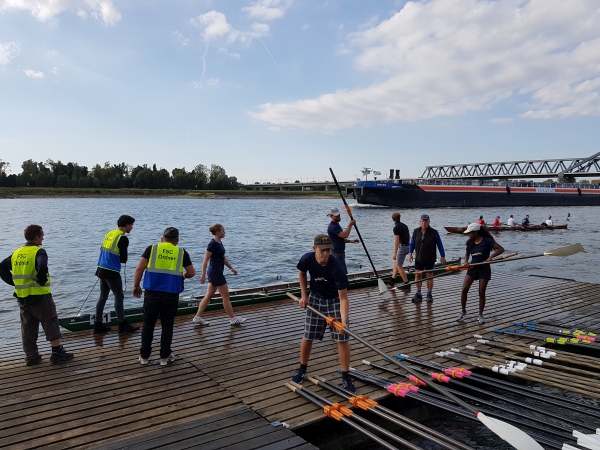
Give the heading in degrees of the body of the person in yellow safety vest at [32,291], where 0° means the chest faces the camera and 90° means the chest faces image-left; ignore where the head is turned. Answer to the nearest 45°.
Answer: approximately 225°

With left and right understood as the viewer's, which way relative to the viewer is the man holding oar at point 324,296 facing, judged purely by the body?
facing the viewer

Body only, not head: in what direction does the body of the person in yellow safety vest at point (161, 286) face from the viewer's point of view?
away from the camera

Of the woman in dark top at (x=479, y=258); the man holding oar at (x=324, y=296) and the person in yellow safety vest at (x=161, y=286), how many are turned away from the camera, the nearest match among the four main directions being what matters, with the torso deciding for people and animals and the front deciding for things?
1

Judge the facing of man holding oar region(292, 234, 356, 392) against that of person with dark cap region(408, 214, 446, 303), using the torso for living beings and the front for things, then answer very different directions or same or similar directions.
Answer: same or similar directions

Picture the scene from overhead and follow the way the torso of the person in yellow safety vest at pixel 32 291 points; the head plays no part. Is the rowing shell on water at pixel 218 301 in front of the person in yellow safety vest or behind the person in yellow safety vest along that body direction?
in front

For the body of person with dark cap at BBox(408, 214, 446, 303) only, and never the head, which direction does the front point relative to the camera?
toward the camera

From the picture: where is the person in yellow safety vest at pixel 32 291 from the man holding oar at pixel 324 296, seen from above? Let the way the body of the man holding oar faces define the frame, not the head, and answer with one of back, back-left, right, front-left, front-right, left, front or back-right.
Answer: right

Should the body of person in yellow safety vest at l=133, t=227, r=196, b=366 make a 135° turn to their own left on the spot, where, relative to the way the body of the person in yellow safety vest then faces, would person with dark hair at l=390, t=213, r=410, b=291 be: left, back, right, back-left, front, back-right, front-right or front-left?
back

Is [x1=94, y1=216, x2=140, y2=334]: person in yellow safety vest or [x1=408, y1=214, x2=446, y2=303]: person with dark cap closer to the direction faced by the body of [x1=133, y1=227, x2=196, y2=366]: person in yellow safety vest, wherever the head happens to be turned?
the person in yellow safety vest

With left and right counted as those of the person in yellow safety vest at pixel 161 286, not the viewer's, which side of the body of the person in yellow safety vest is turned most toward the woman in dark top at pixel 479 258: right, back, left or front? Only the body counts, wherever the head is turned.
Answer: right

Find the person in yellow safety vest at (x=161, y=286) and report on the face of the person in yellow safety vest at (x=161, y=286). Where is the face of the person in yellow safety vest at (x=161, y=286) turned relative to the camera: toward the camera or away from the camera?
away from the camera

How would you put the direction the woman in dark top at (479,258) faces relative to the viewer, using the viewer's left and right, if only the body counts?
facing the viewer and to the left of the viewer
